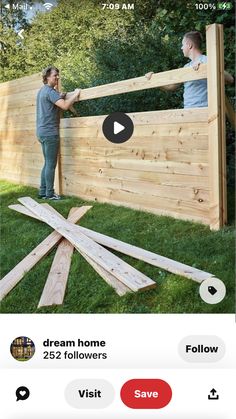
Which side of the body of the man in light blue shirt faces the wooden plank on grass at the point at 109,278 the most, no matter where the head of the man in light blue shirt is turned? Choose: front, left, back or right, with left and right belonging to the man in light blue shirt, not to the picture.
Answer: front

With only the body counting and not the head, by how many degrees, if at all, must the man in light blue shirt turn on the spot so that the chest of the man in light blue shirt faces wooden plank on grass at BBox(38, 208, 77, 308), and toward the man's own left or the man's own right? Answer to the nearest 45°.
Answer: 0° — they already face it

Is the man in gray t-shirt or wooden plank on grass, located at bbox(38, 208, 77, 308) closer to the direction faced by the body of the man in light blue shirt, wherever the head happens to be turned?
the wooden plank on grass

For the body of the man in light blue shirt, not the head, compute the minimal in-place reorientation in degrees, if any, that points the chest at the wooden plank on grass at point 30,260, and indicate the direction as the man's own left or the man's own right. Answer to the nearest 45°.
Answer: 0° — they already face it

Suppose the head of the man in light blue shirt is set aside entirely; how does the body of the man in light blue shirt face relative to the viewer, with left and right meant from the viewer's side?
facing the viewer and to the left of the viewer
